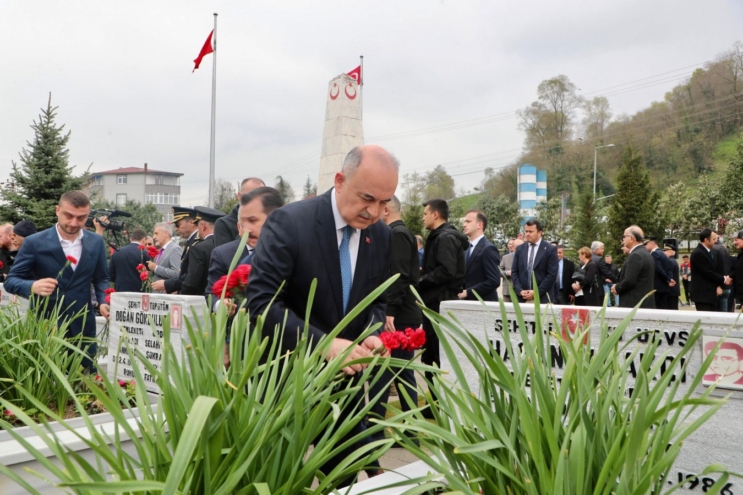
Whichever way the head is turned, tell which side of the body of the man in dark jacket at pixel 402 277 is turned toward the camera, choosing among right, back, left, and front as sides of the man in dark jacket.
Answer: left

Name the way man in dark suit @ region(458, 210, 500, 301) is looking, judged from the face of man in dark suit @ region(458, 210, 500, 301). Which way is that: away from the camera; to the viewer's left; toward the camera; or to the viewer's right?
to the viewer's left

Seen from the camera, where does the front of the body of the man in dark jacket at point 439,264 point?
to the viewer's left

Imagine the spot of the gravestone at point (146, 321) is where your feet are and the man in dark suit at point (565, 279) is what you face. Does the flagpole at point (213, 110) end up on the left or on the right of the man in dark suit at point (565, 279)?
left

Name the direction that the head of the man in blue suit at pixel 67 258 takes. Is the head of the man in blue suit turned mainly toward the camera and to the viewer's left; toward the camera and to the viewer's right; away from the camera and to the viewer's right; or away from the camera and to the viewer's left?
toward the camera and to the viewer's right

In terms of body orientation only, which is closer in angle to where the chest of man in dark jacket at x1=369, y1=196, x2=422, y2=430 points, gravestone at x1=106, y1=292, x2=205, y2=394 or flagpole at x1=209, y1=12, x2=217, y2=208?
the gravestone
